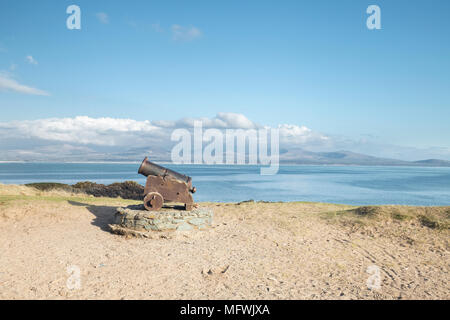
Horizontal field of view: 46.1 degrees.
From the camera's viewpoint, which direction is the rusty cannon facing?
to the viewer's left
